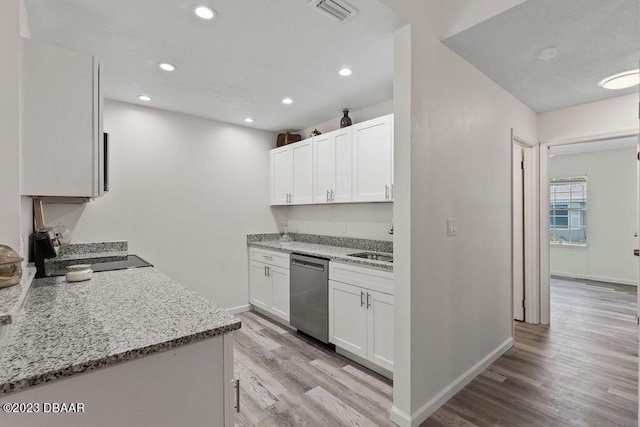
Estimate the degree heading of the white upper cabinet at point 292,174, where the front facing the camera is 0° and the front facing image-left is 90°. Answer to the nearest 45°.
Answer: approximately 45°

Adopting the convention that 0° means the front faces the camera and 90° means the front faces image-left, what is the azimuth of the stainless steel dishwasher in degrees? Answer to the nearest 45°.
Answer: approximately 45°

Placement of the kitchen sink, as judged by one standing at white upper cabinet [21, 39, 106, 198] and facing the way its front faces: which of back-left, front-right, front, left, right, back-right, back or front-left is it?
front

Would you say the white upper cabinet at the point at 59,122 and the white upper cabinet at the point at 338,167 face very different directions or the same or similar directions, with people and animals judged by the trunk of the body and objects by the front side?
very different directions

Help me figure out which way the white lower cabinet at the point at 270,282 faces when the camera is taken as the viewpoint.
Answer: facing the viewer and to the left of the viewer

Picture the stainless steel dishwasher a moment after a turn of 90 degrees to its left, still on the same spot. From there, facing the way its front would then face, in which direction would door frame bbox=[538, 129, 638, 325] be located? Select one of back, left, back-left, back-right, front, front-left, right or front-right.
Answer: front-left

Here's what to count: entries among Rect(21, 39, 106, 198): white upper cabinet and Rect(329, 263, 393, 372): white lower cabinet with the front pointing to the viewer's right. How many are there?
1

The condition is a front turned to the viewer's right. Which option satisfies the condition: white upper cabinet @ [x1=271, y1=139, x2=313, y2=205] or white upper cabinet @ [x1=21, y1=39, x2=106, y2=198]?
white upper cabinet @ [x1=21, y1=39, x2=106, y2=198]

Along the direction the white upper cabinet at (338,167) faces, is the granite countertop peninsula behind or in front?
in front

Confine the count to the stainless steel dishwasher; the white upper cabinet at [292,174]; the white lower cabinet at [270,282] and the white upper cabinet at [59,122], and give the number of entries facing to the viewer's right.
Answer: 1

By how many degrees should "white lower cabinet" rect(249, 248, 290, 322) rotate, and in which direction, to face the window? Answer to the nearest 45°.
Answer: approximately 135° to its left

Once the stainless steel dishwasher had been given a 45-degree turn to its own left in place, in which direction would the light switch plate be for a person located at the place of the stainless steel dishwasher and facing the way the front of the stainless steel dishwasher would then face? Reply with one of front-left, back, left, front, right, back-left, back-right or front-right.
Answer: front-left

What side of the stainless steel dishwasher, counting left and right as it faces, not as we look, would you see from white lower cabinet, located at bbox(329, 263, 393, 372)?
left

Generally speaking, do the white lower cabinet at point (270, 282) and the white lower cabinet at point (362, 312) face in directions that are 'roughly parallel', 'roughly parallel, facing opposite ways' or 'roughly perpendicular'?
roughly parallel

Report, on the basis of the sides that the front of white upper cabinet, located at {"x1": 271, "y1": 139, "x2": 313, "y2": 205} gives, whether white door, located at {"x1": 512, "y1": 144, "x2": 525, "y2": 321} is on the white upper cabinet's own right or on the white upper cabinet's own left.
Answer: on the white upper cabinet's own left

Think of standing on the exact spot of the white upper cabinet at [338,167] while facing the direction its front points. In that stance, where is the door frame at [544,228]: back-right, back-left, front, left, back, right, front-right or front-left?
back-left

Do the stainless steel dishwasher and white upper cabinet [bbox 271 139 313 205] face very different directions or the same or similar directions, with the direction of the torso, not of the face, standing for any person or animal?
same or similar directions

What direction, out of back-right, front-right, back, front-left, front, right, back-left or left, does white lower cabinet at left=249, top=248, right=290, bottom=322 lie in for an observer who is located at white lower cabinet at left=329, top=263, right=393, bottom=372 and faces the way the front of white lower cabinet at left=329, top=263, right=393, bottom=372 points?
right

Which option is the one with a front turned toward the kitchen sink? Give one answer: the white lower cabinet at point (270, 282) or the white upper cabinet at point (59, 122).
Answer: the white upper cabinet
